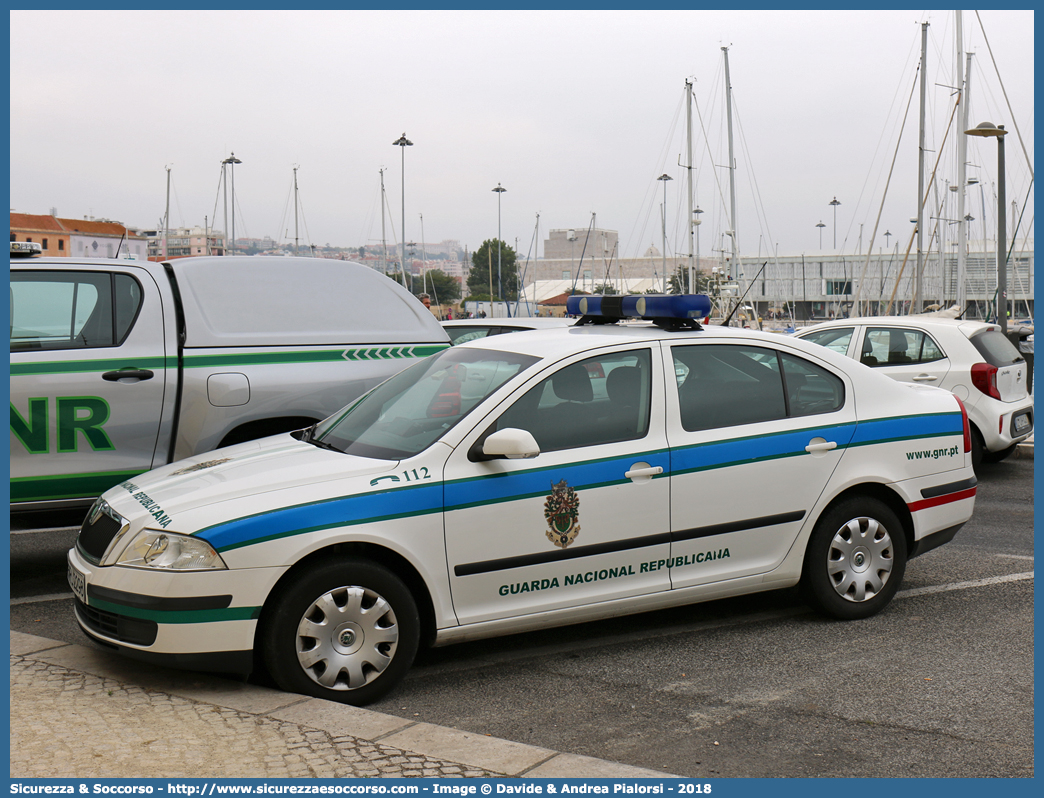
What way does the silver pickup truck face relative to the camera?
to the viewer's left

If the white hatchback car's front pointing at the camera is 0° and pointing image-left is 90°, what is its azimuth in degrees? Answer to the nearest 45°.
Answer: approximately 135°

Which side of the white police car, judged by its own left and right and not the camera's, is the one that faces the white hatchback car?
back

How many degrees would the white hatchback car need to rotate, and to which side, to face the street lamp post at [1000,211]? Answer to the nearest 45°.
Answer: approximately 45° to its right

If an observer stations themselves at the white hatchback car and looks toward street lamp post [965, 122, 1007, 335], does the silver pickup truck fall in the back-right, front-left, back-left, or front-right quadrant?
back-left

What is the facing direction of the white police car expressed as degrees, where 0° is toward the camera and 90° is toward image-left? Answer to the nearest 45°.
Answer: approximately 45°

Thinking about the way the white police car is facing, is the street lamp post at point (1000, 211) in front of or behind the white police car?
behind

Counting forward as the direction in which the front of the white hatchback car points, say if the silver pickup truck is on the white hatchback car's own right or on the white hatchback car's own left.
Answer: on the white hatchback car's own left
